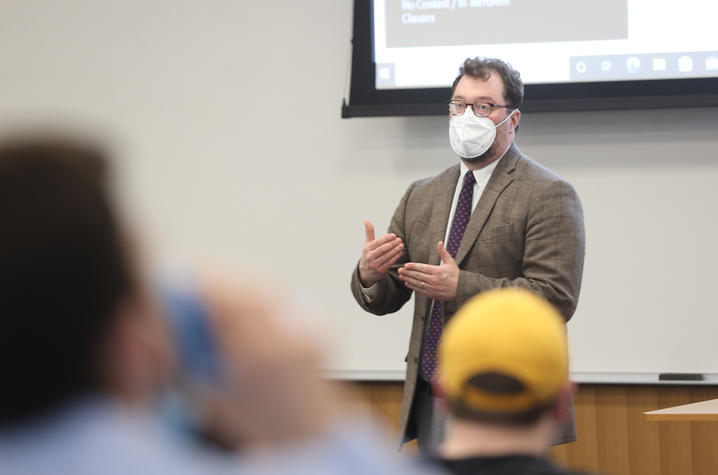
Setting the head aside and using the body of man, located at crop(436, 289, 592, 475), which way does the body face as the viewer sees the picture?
away from the camera

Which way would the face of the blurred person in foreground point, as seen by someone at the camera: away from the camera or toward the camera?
away from the camera

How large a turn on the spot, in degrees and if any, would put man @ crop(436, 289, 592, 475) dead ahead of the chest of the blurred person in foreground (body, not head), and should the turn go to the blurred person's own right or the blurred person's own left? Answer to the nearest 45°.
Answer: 0° — they already face them

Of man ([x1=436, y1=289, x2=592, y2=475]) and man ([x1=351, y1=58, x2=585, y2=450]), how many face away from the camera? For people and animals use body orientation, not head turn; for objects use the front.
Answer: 1

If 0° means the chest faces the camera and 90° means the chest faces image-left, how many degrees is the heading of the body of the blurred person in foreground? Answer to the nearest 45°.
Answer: approximately 225°

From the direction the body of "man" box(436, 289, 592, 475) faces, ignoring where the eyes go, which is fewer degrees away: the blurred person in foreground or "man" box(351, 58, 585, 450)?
the man

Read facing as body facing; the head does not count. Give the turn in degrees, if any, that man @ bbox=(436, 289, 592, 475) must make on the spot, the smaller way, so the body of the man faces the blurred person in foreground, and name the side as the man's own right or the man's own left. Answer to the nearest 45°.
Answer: approximately 135° to the man's own left

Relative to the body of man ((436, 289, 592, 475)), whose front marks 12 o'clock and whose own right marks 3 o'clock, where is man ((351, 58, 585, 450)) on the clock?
man ((351, 58, 585, 450)) is roughly at 12 o'clock from man ((436, 289, 592, 475)).

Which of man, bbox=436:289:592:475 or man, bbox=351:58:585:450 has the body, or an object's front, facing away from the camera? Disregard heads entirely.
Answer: man, bbox=436:289:592:475

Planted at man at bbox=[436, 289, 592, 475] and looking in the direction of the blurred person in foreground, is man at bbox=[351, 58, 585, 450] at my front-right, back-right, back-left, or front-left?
back-right
